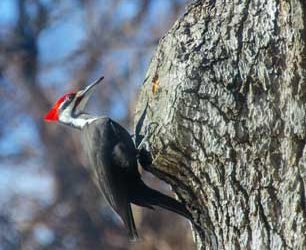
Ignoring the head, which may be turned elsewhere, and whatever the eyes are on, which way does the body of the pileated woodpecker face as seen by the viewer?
to the viewer's right
